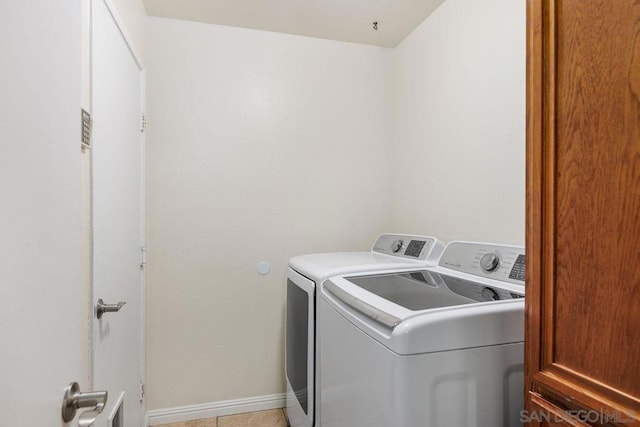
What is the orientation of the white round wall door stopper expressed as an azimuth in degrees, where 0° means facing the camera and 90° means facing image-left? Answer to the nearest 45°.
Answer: approximately 0°

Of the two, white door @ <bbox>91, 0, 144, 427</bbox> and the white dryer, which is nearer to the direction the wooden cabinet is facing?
the white door

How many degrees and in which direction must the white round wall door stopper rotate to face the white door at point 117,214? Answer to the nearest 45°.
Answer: approximately 45° to its right

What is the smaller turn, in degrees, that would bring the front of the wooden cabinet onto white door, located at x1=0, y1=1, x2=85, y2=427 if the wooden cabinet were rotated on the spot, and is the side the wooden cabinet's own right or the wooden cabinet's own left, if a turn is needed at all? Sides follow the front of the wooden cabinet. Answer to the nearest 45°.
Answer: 0° — it already faces it

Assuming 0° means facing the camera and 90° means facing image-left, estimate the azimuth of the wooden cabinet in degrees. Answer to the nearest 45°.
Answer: approximately 45°

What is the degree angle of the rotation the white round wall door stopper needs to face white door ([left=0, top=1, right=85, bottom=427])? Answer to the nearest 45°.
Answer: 0° — it already faces it

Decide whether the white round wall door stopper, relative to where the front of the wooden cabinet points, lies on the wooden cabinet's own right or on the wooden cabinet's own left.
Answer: on the wooden cabinet's own right

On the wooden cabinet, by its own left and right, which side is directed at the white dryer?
right
